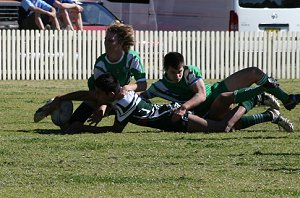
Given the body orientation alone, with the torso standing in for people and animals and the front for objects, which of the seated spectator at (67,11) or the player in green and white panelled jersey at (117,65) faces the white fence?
the seated spectator

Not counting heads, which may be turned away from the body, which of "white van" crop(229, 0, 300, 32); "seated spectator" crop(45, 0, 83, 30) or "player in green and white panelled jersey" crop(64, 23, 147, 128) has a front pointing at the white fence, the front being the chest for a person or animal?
the seated spectator

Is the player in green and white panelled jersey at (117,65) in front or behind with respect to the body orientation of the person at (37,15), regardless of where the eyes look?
in front

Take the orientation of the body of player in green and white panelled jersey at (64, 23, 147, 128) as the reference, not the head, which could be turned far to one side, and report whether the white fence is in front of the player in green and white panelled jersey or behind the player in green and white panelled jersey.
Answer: behind

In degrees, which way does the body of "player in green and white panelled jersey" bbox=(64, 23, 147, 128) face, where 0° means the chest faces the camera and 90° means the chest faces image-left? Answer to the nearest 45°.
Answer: approximately 45°

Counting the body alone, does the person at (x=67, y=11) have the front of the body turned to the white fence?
yes

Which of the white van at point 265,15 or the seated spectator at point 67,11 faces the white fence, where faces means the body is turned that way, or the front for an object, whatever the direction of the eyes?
the seated spectator

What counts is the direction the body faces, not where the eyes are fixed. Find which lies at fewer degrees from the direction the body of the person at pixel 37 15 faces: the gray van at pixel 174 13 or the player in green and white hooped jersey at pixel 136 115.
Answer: the player in green and white hooped jersey

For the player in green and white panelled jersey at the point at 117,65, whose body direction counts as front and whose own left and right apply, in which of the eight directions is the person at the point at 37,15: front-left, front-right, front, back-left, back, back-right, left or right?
back-right
